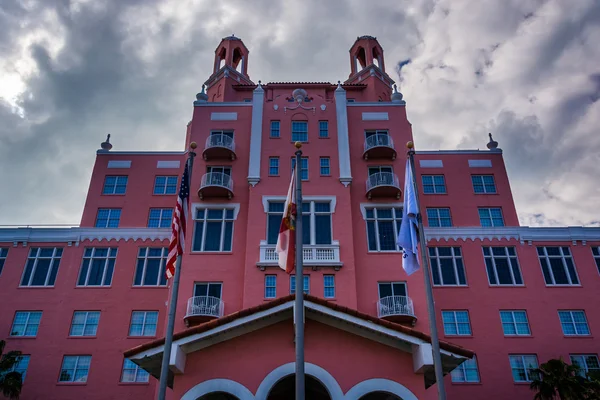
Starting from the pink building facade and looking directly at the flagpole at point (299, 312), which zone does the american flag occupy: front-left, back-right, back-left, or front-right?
front-right

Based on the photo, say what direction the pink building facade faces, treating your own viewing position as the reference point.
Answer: facing the viewer

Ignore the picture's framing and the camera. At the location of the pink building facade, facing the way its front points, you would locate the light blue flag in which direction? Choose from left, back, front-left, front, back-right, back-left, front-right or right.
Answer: front

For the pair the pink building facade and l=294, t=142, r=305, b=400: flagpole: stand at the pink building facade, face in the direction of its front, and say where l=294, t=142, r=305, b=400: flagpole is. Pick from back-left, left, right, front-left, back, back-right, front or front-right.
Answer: front

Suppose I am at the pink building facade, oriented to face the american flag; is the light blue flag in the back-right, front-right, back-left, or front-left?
front-left

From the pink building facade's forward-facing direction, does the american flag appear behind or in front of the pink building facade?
in front

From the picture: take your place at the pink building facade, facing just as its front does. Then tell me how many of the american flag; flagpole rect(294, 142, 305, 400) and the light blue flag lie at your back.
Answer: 0
